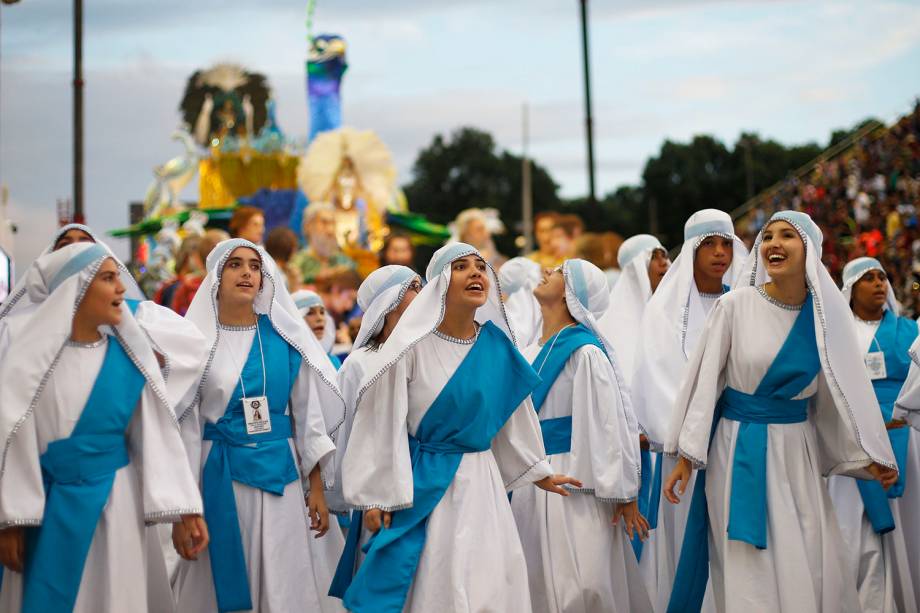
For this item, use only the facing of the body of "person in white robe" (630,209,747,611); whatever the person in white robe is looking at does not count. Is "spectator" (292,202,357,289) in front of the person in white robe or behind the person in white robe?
behind

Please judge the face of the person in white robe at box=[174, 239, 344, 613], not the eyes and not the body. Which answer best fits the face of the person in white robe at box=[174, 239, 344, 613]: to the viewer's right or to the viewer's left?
to the viewer's right

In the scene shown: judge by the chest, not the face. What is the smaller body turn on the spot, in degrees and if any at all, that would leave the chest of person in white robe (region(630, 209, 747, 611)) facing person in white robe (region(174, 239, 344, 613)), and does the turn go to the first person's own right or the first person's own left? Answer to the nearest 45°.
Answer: approximately 90° to the first person's own right

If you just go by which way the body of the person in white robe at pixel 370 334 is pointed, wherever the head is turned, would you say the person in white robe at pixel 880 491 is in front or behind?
in front

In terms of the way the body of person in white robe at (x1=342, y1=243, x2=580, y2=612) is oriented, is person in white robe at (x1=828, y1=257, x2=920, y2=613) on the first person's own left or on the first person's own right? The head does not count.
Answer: on the first person's own left

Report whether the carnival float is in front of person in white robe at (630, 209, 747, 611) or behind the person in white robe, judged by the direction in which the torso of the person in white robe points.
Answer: behind

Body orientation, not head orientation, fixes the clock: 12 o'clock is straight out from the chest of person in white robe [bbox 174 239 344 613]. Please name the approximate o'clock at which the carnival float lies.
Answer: The carnival float is roughly at 6 o'clock from the person in white robe.

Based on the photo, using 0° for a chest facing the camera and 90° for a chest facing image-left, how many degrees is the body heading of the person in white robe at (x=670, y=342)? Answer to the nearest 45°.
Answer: approximately 315°

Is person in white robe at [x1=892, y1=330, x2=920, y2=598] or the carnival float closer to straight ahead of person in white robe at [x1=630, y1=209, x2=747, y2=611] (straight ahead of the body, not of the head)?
the person in white robe

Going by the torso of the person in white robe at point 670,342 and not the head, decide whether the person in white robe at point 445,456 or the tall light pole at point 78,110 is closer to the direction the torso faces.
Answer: the person in white robe
